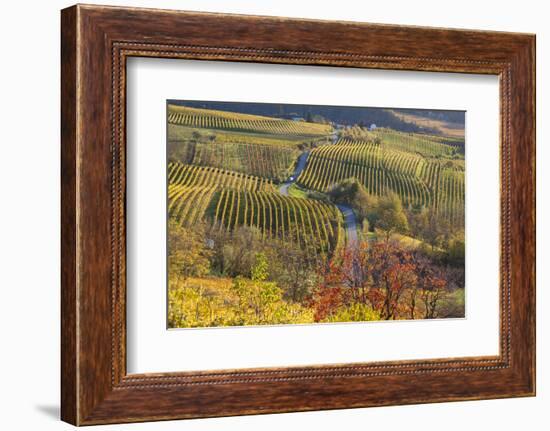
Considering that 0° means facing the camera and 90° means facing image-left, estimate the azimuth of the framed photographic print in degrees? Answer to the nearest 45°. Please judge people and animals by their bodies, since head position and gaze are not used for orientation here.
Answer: approximately 315°
